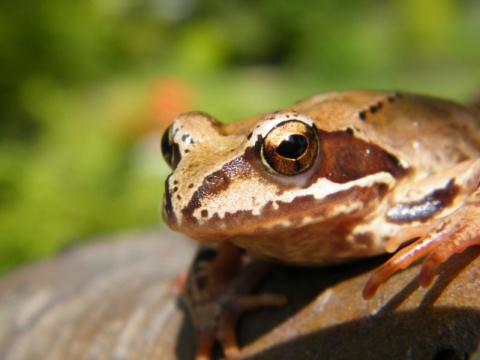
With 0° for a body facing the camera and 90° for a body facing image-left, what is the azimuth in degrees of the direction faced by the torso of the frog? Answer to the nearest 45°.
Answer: approximately 45°
